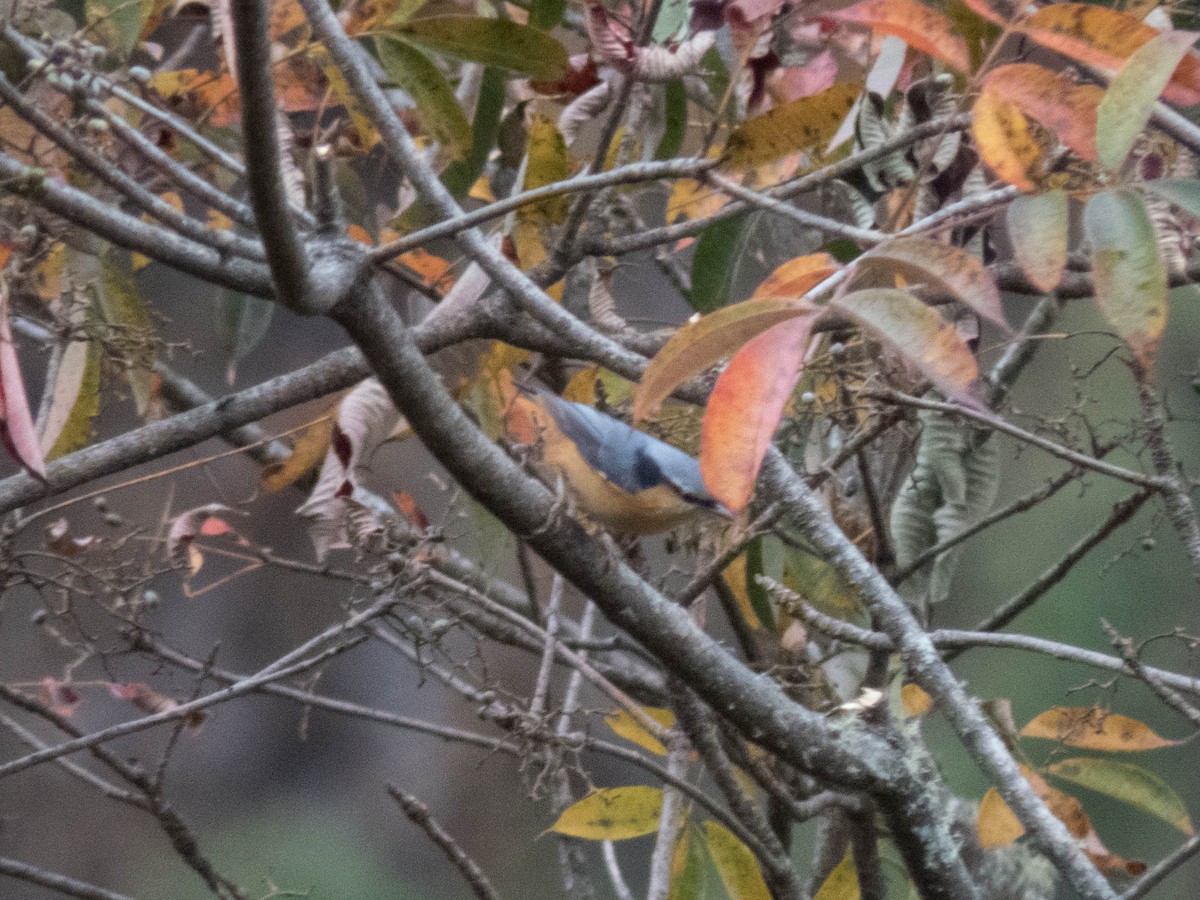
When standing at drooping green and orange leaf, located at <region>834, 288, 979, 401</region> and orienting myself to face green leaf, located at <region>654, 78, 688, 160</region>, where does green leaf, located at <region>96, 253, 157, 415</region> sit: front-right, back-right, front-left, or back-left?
front-left

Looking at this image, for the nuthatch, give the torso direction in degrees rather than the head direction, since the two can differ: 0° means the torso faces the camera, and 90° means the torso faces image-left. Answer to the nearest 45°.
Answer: approximately 270°
